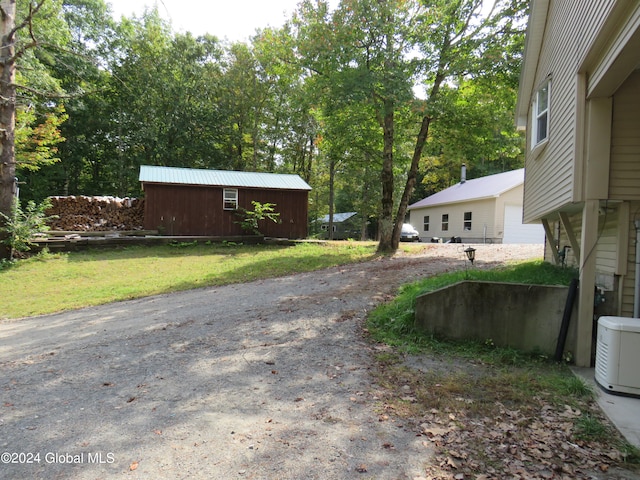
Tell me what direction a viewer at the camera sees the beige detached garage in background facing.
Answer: facing the viewer and to the right of the viewer

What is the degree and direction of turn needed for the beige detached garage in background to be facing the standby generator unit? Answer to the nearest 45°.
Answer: approximately 45° to its right

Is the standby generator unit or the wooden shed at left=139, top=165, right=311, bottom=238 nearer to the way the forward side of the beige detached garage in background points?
the standby generator unit

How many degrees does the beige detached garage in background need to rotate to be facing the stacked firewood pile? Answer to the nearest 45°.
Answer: approximately 90° to its right

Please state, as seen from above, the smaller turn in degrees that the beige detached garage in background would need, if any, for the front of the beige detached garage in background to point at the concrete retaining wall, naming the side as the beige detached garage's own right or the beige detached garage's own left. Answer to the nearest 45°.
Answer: approximately 45° to the beige detached garage's own right

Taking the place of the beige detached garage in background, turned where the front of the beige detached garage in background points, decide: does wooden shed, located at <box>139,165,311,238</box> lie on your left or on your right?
on your right

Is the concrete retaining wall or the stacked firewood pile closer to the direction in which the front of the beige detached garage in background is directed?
the concrete retaining wall

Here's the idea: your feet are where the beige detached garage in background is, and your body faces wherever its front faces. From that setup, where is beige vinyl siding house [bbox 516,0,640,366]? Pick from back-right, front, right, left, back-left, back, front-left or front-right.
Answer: front-right

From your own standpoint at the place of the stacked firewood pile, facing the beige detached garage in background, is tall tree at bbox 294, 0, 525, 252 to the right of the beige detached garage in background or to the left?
right

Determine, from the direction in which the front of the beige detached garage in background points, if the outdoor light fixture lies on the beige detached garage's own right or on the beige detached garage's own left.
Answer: on the beige detached garage's own right

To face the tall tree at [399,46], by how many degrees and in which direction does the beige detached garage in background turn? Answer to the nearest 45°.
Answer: approximately 45° to its right
